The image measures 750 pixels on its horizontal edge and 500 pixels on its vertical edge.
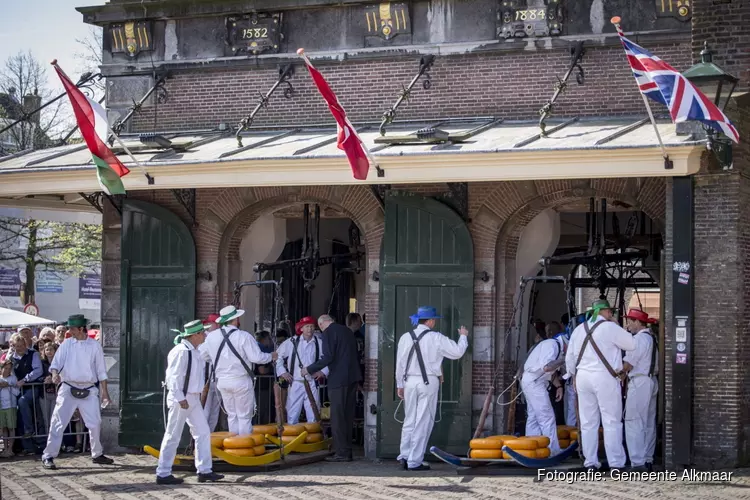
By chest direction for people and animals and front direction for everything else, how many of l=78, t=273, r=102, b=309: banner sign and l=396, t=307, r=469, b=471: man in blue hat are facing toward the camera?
1

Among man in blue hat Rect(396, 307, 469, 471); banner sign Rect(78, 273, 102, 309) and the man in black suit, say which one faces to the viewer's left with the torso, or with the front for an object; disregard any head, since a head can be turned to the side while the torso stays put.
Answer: the man in black suit

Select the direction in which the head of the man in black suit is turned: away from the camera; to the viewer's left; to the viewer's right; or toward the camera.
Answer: to the viewer's left

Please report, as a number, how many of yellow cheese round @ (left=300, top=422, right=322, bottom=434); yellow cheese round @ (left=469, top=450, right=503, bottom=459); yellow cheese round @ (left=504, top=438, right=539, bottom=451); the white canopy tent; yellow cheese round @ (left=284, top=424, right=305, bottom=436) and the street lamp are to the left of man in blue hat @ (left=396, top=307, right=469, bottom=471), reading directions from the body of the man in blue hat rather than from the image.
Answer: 3

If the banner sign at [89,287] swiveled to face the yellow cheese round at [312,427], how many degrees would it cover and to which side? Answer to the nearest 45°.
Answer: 0° — it already faces it

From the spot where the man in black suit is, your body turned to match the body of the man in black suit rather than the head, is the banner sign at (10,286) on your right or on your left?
on your right

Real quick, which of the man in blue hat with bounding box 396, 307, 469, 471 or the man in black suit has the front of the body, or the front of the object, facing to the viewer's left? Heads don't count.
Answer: the man in black suit

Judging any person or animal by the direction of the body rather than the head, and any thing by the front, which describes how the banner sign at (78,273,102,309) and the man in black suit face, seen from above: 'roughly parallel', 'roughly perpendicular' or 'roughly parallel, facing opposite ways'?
roughly perpendicular

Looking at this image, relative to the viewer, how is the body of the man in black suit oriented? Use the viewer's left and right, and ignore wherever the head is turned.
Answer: facing to the left of the viewer
